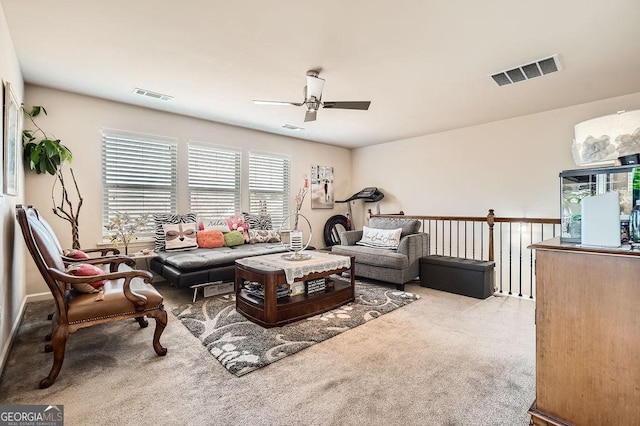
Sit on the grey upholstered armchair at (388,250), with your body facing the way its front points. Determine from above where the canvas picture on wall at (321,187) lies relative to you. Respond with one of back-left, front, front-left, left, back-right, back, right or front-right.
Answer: right

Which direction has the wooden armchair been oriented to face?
to the viewer's right

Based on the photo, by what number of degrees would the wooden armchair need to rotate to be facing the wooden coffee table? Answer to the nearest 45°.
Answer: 0° — it already faces it

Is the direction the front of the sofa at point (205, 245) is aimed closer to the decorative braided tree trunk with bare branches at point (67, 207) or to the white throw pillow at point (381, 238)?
the white throw pillow

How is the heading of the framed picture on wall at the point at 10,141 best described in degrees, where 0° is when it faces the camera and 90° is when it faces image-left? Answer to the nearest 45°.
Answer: approximately 270°

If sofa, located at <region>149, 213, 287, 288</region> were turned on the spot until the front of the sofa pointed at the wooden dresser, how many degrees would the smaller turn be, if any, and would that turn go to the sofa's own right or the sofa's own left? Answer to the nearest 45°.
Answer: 0° — it already faces it

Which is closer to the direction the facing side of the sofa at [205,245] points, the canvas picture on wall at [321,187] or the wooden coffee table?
the wooden coffee table

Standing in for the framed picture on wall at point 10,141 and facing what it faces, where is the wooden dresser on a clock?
The wooden dresser is roughly at 2 o'clock from the framed picture on wall.

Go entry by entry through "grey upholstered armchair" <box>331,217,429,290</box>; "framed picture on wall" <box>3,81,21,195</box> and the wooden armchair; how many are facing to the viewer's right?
2

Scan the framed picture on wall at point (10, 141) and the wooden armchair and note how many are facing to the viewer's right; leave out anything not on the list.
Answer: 2
